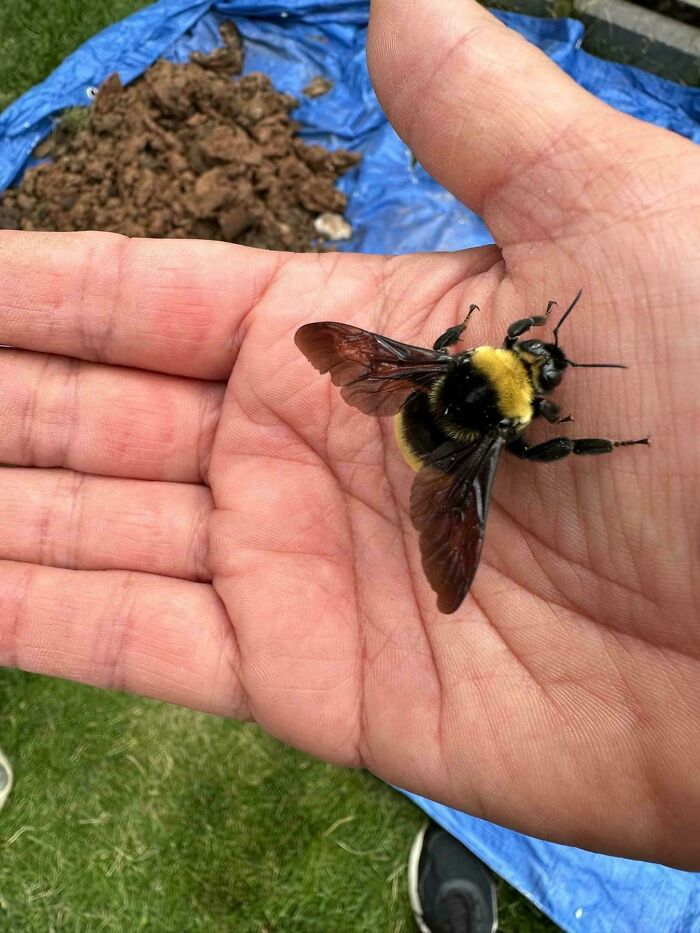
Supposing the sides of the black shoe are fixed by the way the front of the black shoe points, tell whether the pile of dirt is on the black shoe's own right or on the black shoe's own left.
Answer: on the black shoe's own left

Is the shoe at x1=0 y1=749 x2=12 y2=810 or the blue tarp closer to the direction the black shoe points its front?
the blue tarp

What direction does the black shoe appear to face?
away from the camera

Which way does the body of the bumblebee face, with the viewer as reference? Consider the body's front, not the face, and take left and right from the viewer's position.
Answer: facing away from the viewer and to the right of the viewer

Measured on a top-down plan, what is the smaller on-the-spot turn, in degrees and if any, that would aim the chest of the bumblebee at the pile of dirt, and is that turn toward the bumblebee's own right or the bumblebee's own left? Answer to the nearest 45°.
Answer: approximately 90° to the bumblebee's own left
